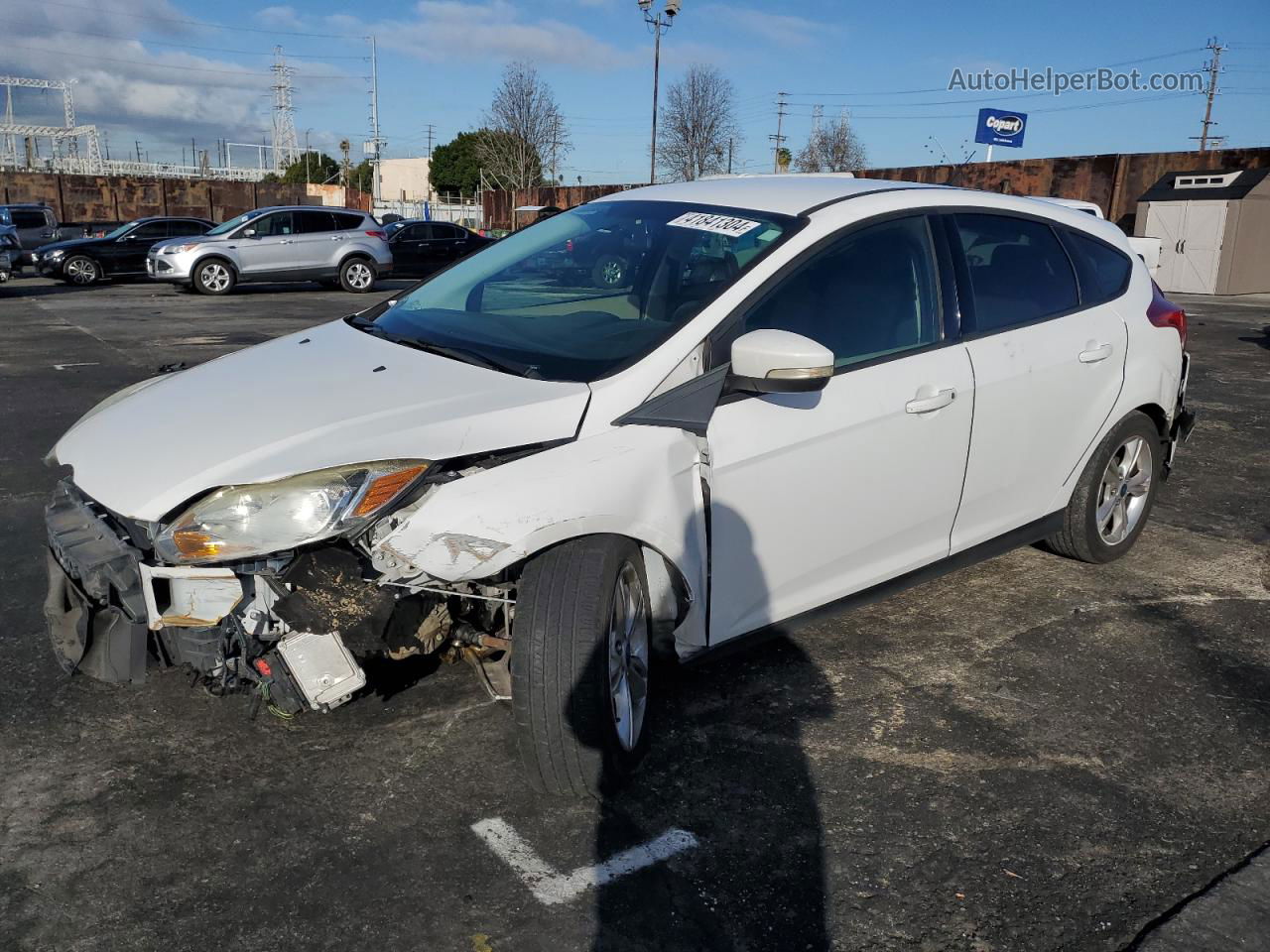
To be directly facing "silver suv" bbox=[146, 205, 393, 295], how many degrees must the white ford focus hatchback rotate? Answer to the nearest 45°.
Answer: approximately 135° to its right

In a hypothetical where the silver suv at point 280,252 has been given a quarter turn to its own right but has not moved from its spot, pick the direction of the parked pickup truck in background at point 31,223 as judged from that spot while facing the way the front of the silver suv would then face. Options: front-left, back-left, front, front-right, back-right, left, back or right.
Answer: front-left

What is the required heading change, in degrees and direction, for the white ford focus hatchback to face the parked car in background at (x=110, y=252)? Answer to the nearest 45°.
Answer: approximately 90° to its right

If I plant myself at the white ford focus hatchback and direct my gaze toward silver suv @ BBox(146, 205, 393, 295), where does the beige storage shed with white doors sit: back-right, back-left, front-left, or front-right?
front-right

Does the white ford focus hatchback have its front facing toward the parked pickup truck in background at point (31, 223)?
no

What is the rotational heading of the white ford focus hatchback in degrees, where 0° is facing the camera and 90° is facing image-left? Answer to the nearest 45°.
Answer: approximately 45°

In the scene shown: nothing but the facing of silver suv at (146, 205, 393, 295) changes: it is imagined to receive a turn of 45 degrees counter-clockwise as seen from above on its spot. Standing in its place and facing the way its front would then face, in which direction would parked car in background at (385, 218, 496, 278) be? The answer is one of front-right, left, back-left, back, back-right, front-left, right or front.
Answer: back

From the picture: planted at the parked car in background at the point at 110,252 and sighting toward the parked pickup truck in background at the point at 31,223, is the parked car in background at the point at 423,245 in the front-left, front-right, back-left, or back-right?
back-right

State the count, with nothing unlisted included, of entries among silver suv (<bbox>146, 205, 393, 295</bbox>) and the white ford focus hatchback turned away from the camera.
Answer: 0

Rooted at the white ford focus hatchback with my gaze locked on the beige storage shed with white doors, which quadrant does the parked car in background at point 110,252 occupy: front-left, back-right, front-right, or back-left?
front-left

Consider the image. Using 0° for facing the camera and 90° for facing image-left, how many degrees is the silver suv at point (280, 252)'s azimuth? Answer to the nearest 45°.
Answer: approximately 90°

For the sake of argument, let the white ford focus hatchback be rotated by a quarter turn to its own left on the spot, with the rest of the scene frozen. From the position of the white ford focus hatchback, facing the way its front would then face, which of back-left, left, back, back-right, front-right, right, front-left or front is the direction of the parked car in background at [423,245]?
back-left

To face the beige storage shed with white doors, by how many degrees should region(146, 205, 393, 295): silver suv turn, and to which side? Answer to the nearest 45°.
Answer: approximately 180°

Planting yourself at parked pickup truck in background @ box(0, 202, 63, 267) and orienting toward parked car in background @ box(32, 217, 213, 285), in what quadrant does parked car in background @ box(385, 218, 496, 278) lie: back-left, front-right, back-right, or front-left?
front-left

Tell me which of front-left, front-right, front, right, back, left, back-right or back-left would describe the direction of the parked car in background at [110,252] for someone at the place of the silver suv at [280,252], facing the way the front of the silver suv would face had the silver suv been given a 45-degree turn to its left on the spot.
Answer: right

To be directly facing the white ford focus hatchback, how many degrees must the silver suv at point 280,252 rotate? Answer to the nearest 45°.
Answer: approximately 90° to its left
